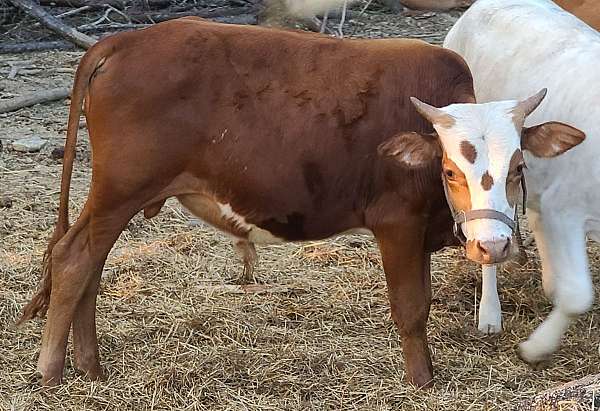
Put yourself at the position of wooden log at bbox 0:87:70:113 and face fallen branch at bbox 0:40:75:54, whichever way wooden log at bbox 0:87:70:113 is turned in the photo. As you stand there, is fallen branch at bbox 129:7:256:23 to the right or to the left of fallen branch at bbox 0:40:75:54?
right

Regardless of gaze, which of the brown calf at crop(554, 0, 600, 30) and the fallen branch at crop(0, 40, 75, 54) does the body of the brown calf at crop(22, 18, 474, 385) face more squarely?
the brown calf

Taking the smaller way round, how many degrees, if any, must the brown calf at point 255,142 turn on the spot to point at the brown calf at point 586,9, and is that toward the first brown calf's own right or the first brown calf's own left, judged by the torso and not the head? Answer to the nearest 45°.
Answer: approximately 45° to the first brown calf's own left

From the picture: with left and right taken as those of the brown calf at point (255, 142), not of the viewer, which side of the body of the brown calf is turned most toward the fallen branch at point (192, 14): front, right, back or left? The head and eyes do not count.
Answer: left

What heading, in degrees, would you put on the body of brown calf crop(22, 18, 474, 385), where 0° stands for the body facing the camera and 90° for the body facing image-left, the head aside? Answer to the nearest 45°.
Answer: approximately 270°

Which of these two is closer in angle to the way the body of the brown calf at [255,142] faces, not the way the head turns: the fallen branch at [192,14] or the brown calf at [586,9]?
the brown calf

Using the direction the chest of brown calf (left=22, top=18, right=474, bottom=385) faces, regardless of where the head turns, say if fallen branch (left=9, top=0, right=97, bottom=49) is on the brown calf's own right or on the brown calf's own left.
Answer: on the brown calf's own left

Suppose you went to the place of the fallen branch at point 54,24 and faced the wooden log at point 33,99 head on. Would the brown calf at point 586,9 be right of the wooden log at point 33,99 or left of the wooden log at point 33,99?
left
